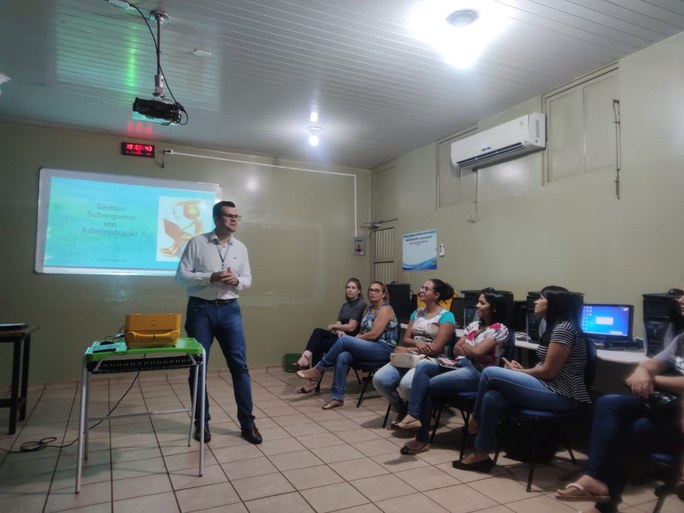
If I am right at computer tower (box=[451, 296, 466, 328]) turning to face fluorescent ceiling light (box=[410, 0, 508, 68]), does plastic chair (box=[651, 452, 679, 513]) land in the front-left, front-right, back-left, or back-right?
front-left

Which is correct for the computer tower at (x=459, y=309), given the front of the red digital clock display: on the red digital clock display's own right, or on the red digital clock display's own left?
on the red digital clock display's own left

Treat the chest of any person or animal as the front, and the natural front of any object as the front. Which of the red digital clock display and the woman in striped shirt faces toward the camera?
the red digital clock display

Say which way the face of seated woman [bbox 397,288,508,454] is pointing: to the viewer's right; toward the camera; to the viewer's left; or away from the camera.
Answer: to the viewer's left

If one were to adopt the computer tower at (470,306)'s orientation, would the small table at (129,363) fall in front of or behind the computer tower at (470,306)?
in front

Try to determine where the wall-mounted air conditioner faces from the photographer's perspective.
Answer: facing the viewer and to the left of the viewer

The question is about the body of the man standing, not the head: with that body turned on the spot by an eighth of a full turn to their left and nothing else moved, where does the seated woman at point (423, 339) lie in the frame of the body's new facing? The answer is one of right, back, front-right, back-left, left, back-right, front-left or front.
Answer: front

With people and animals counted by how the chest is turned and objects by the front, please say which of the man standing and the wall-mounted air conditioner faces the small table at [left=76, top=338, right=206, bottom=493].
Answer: the wall-mounted air conditioner

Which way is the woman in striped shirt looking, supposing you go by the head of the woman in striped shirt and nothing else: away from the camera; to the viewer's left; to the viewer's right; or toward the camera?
to the viewer's left

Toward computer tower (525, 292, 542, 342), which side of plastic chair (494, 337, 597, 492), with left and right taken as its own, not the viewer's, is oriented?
right

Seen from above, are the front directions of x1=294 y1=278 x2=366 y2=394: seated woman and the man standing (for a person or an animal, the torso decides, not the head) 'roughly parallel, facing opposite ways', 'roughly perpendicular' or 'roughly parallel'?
roughly perpendicular

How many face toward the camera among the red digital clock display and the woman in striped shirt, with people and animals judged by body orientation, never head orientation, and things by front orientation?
1

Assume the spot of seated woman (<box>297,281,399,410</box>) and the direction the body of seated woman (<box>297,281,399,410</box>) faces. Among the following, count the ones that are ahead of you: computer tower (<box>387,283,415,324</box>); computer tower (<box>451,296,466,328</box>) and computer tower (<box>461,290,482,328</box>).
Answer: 0

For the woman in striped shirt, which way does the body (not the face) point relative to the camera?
to the viewer's left

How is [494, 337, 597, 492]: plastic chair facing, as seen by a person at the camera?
facing to the left of the viewer

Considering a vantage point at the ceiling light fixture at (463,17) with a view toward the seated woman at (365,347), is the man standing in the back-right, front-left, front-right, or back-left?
front-left

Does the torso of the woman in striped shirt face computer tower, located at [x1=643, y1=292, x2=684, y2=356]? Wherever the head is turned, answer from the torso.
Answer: no
